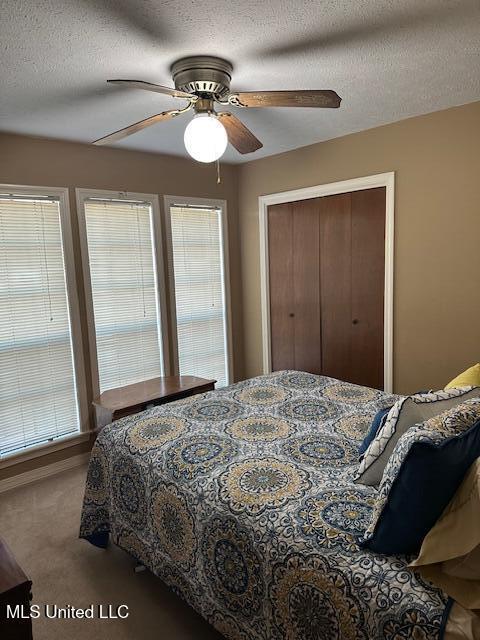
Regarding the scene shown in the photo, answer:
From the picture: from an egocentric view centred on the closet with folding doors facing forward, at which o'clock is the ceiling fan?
The ceiling fan is roughly at 11 o'clock from the closet with folding doors.

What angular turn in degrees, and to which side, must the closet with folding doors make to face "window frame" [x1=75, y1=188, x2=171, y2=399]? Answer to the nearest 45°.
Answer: approximately 45° to its right

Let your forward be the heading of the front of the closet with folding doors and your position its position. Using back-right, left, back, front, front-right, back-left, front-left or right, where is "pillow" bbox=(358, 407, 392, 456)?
front-left

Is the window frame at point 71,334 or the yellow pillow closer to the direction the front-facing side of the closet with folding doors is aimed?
the window frame

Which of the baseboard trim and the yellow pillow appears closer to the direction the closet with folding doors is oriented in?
the baseboard trim

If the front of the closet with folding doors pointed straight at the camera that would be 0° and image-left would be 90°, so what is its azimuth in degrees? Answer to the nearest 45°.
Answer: approximately 45°

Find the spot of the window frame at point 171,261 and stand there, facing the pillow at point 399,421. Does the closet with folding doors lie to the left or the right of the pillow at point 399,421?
left

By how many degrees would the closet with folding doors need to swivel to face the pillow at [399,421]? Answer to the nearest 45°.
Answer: approximately 45° to its left

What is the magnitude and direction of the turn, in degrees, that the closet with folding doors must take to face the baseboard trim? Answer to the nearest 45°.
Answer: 0° — it already faces it

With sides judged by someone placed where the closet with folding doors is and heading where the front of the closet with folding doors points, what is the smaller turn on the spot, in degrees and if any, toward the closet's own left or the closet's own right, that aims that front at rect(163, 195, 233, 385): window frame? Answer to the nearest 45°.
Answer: approximately 45° to the closet's own right

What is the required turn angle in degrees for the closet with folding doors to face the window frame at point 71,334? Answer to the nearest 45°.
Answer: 0° — it already faces it
